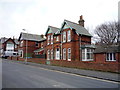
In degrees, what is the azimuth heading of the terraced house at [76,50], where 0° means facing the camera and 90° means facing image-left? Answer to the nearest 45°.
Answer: approximately 45°

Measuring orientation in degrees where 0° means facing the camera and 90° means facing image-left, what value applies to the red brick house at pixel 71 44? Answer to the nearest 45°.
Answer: approximately 45°

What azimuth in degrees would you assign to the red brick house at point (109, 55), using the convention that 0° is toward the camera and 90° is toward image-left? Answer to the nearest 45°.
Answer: approximately 0°

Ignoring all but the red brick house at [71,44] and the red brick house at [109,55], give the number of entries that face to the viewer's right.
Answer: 0

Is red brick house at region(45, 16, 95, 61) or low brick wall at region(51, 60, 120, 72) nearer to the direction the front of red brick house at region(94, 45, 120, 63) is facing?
the low brick wall

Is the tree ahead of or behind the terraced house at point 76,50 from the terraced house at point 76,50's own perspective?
behind

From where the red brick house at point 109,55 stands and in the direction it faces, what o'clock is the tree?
The tree is roughly at 6 o'clock from the red brick house.

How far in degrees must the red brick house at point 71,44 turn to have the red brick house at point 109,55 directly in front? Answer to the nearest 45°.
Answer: approximately 90° to its left

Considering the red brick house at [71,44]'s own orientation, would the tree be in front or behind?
behind
